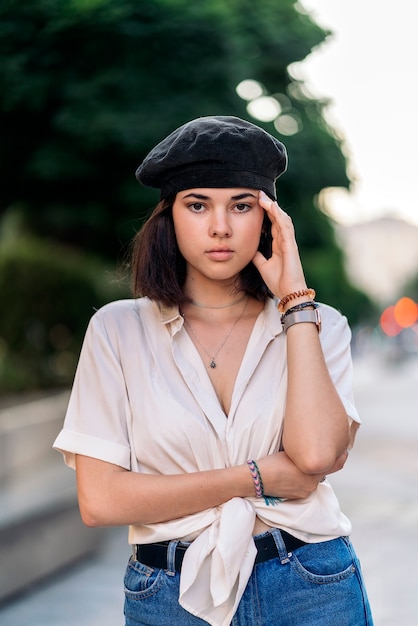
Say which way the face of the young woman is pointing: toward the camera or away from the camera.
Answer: toward the camera

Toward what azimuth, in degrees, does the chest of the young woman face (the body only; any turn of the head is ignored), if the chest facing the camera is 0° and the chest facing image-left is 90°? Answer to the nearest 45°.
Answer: approximately 0°
